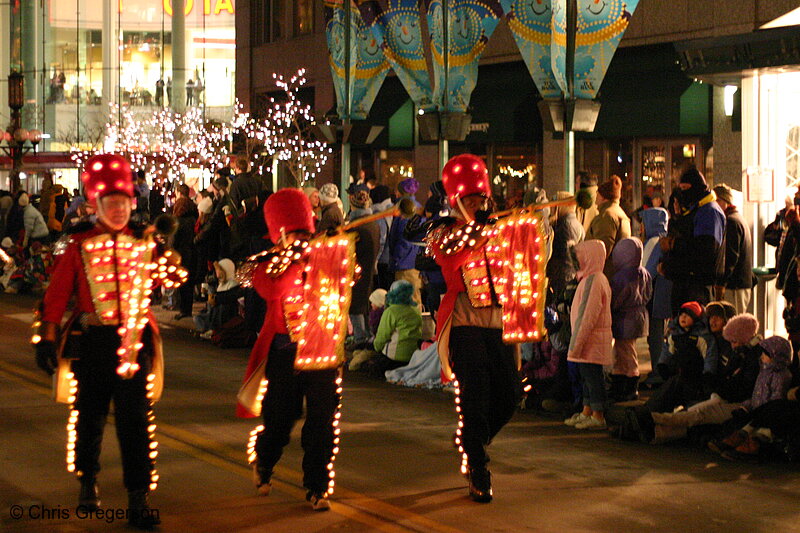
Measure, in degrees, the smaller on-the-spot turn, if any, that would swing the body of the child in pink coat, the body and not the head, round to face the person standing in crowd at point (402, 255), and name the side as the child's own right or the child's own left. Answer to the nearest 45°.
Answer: approximately 45° to the child's own right

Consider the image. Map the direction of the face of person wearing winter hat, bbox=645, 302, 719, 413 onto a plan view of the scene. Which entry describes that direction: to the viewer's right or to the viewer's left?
to the viewer's left

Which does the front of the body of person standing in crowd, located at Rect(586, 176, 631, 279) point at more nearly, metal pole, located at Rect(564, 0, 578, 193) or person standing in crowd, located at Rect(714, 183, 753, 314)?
the metal pole

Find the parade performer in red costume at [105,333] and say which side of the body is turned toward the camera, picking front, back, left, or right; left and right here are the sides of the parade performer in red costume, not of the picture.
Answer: front

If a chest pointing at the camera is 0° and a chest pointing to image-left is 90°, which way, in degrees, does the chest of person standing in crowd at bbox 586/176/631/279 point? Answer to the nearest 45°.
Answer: approximately 90°

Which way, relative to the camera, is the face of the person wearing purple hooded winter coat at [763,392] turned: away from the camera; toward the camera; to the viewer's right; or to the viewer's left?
to the viewer's left

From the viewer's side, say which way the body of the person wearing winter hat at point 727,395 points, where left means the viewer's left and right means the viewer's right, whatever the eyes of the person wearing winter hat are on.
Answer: facing to the left of the viewer

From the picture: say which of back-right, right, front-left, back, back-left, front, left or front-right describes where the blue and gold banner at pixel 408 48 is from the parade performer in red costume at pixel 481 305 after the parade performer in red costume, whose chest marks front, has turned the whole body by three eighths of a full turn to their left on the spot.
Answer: front

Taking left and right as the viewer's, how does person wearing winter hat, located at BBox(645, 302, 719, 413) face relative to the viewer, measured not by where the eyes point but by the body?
facing the viewer and to the left of the viewer

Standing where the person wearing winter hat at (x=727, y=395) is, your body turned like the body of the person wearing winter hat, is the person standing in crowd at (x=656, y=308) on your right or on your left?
on your right

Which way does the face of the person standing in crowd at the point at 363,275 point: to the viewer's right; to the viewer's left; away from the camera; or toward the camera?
toward the camera

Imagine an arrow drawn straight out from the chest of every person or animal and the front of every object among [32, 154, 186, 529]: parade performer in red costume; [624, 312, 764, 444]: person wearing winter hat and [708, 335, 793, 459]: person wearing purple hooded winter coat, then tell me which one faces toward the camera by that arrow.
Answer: the parade performer in red costume

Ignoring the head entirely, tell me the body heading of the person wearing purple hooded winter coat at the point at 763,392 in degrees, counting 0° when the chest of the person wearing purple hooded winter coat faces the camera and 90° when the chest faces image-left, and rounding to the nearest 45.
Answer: approximately 90°
